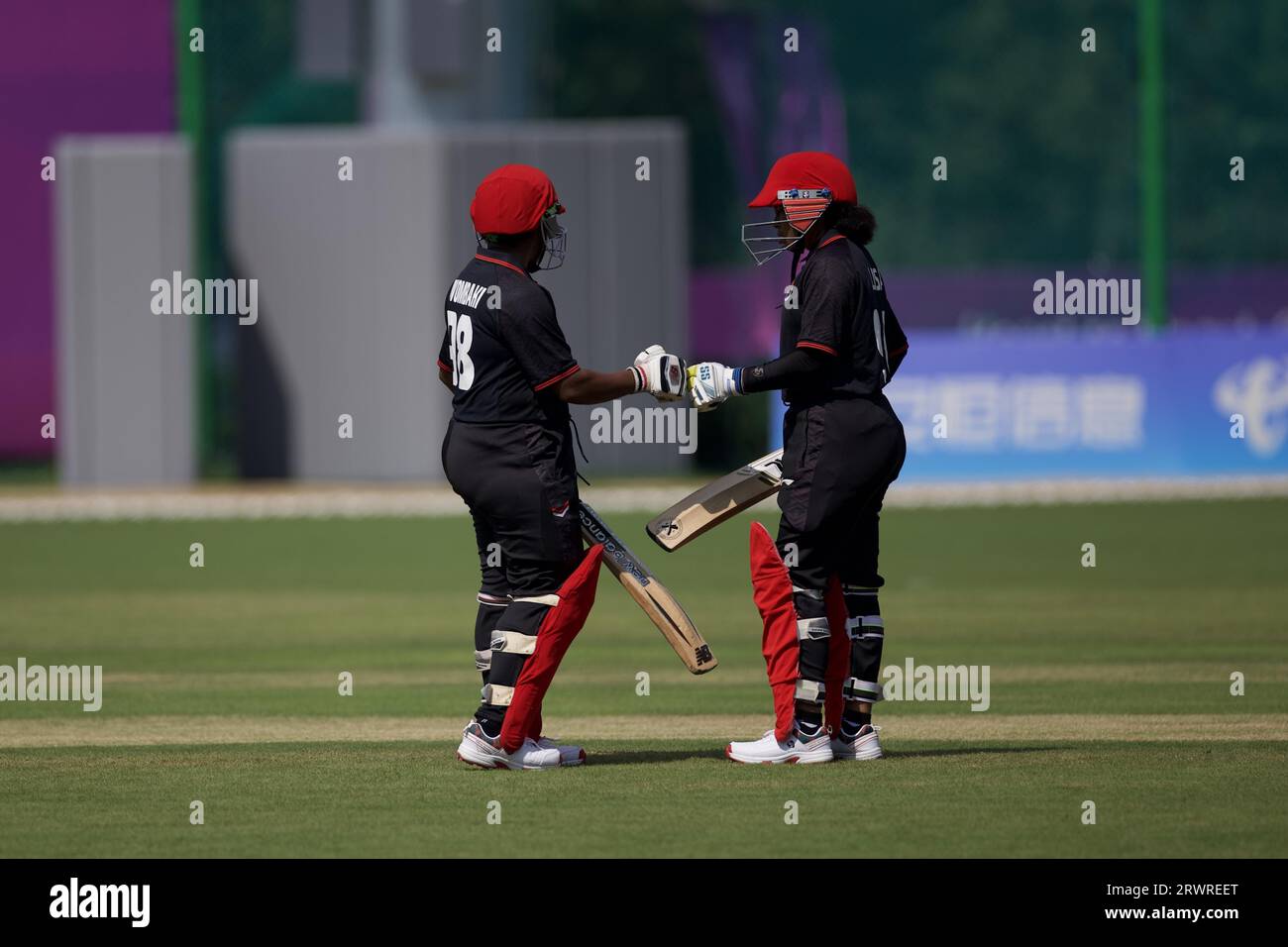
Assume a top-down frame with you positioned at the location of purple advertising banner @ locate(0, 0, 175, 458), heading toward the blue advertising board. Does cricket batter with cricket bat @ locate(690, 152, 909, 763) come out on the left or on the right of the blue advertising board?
right

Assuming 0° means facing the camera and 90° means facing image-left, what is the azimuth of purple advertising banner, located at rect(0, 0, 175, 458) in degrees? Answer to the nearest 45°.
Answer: approximately 0°

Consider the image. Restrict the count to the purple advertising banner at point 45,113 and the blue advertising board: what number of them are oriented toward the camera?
2

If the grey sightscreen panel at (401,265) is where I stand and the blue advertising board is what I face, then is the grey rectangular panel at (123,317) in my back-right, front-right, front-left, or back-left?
back-right

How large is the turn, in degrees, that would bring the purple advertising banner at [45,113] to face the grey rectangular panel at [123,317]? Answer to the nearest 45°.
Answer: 0° — it already faces it

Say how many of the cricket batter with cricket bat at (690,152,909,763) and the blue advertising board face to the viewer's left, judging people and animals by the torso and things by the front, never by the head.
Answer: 1

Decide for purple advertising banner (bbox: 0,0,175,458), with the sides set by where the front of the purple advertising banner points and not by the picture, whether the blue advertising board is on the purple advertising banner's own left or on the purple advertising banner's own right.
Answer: on the purple advertising banner's own left

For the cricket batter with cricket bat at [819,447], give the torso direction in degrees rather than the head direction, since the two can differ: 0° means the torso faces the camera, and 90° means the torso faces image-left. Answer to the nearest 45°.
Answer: approximately 90°

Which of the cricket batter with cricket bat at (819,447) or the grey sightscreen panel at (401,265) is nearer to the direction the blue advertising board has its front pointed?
the cricket batter with cricket bat

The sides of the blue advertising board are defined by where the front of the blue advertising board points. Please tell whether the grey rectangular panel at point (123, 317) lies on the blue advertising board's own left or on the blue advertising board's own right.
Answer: on the blue advertising board's own right

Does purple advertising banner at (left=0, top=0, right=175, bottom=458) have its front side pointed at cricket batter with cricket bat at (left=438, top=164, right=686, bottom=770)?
yes

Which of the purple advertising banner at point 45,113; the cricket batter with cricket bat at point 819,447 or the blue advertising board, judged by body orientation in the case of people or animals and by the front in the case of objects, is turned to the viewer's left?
the cricket batter with cricket bat

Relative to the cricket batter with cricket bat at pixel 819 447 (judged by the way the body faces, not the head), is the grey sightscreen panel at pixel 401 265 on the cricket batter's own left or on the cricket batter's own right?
on the cricket batter's own right

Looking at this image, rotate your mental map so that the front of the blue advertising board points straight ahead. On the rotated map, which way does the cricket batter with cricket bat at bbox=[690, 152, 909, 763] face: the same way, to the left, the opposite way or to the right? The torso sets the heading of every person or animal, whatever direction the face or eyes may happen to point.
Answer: to the right
